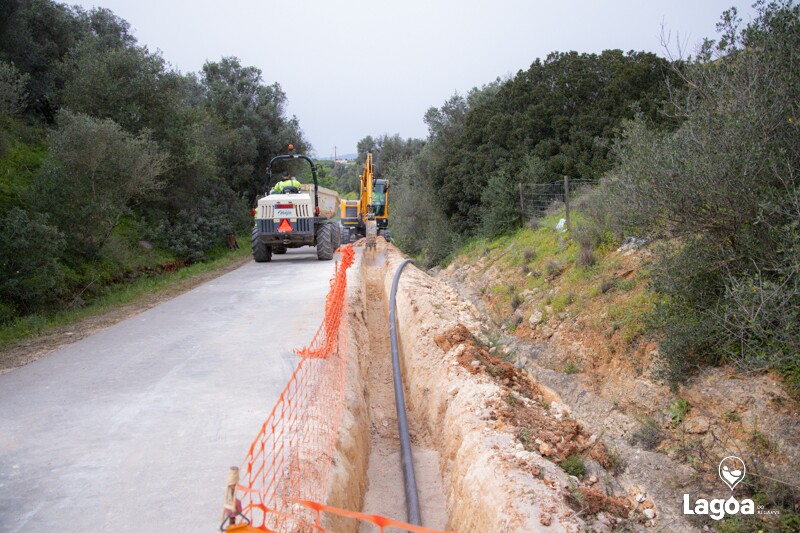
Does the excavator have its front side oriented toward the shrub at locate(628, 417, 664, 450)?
yes

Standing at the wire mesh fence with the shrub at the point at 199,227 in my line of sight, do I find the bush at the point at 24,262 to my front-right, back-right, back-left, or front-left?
front-left

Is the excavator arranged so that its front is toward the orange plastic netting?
yes

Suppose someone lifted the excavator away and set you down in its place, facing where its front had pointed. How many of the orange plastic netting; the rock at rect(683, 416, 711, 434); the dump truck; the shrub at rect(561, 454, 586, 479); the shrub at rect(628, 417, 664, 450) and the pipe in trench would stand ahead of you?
6

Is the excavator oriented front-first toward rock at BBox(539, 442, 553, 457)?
yes

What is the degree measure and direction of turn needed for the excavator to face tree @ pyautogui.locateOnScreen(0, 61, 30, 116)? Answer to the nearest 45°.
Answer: approximately 45° to its right

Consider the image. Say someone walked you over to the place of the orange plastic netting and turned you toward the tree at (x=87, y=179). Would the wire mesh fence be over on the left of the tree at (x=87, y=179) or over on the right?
right

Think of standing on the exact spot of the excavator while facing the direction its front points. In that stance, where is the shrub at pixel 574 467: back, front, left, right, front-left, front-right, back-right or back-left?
front

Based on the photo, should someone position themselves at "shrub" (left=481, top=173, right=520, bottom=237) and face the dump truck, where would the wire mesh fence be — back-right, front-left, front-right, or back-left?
back-left

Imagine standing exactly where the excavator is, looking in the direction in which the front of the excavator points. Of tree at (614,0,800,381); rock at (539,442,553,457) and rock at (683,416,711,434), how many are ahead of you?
3

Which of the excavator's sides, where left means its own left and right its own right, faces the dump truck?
front

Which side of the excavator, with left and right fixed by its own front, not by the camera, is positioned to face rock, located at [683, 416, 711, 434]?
front

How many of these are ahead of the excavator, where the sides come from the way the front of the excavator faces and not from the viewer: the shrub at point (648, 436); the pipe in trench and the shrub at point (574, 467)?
3

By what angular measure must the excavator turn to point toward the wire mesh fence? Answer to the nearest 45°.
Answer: approximately 45° to its left

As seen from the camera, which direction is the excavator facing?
toward the camera

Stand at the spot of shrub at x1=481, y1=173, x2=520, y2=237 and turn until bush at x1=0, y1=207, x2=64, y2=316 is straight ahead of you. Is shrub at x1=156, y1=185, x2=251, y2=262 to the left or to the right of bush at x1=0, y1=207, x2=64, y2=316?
right
